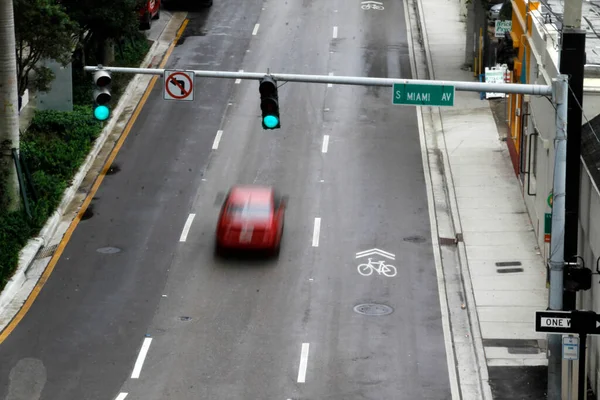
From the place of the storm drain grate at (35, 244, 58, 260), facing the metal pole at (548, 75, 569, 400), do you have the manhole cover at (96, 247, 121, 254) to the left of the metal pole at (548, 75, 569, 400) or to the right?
left

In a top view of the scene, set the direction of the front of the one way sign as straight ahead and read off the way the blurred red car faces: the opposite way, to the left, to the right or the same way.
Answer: the opposite way

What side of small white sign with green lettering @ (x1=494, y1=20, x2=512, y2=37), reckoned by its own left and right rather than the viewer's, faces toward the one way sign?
front

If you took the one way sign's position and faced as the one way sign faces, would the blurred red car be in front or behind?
behind

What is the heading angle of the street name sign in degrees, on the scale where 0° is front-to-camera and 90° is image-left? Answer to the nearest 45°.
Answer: approximately 0°

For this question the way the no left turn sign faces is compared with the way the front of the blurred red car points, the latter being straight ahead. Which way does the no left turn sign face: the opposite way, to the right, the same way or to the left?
the opposite way

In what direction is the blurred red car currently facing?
away from the camera

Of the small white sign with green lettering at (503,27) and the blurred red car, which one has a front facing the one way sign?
the small white sign with green lettering

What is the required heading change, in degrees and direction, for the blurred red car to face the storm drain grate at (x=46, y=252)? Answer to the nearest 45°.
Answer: approximately 90° to its left
